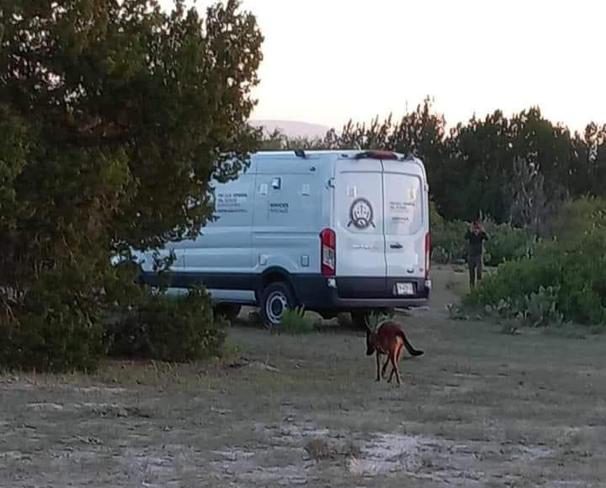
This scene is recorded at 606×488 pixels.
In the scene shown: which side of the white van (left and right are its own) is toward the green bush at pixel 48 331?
left

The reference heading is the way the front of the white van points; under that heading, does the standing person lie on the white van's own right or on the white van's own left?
on the white van's own right

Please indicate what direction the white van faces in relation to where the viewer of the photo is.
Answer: facing away from the viewer and to the left of the viewer

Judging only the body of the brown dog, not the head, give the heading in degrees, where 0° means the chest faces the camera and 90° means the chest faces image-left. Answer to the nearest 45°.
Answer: approximately 135°

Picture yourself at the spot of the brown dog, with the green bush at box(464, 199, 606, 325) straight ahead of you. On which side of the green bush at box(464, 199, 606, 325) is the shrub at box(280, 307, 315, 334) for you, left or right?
left

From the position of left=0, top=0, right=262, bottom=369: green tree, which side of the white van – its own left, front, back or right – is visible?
left

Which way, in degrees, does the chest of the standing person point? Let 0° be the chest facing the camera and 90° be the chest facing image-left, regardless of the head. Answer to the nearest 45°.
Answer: approximately 0°

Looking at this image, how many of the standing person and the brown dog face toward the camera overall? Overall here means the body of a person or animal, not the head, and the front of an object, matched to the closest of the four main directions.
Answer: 1

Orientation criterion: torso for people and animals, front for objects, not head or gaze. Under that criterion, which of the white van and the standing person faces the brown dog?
the standing person

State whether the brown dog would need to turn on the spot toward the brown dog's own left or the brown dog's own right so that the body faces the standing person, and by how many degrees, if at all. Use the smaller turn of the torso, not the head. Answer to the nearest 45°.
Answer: approximately 45° to the brown dog's own right
